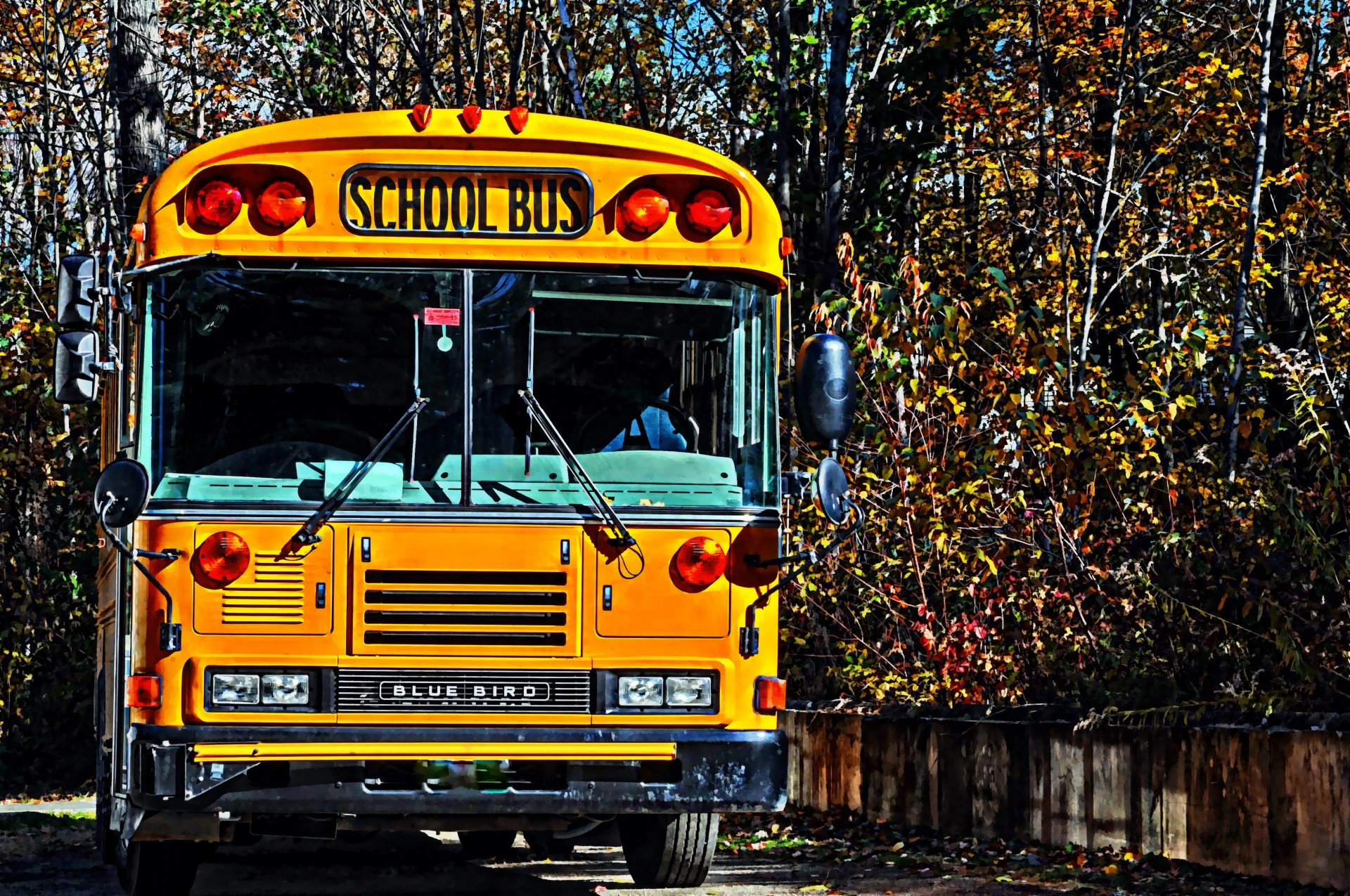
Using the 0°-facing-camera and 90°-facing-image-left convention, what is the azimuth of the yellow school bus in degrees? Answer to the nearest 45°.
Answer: approximately 0°

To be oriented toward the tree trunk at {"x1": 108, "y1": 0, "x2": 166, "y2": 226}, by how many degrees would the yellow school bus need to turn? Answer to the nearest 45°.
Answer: approximately 180°

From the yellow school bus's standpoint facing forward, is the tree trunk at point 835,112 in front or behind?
behind
